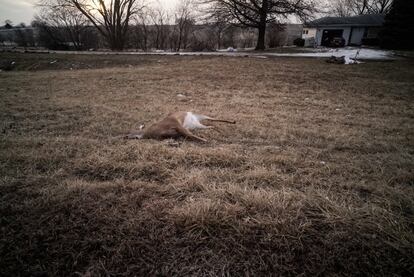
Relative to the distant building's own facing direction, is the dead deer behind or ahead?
ahead

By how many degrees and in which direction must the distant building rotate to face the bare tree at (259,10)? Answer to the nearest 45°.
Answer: approximately 45° to its right

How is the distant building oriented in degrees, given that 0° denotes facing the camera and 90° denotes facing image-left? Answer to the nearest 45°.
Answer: approximately 0°
